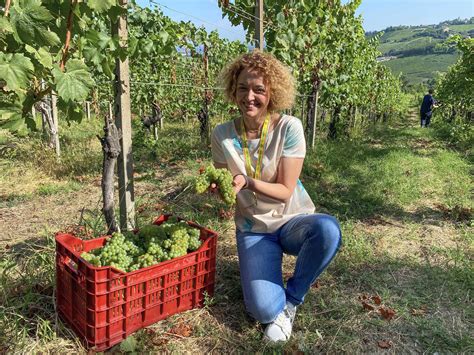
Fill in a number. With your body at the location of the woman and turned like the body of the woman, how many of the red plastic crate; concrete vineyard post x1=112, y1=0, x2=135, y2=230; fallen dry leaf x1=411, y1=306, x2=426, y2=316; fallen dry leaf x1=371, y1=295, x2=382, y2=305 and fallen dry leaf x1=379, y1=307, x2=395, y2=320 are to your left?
3

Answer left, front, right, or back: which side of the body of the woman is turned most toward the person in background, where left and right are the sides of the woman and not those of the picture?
back

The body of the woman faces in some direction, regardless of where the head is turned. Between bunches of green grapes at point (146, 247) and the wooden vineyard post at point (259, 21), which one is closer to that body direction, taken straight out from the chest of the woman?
the bunches of green grapes

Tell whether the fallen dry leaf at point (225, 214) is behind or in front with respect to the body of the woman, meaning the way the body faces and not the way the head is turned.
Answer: behind

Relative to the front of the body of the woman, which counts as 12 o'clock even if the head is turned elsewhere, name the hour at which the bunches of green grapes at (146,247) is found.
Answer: The bunches of green grapes is roughly at 2 o'clock from the woman.

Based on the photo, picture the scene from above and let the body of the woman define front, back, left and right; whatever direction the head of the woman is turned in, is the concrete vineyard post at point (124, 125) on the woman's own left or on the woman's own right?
on the woman's own right

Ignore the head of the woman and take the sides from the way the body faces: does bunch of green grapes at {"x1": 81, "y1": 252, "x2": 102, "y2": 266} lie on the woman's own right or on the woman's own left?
on the woman's own right

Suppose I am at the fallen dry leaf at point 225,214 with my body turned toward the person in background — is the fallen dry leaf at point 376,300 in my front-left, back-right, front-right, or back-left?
back-right

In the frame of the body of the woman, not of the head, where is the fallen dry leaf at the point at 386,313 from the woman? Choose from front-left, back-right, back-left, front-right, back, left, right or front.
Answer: left

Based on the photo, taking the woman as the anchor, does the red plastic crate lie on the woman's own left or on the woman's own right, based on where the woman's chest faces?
on the woman's own right

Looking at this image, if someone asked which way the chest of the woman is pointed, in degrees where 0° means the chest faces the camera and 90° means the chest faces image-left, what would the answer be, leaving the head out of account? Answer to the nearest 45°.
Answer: approximately 0°
